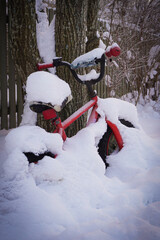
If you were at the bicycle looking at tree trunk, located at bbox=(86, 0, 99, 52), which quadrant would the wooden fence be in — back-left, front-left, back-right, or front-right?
front-left

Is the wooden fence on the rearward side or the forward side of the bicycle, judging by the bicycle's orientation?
on the rearward side
